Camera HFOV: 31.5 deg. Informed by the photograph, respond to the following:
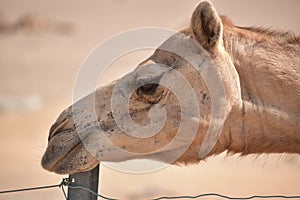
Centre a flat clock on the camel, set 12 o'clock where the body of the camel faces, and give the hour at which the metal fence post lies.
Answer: The metal fence post is roughly at 11 o'clock from the camel.

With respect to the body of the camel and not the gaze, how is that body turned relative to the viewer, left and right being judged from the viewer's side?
facing to the left of the viewer
